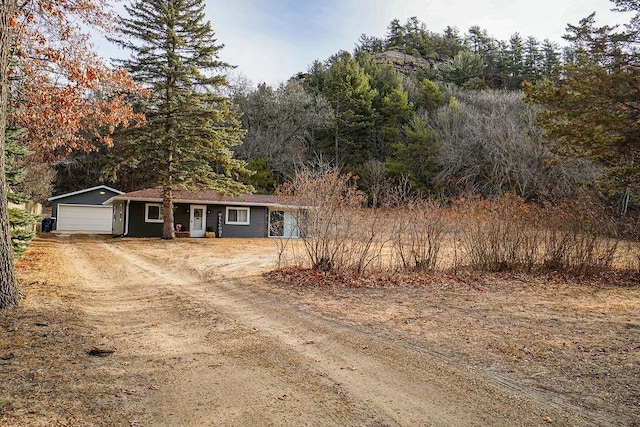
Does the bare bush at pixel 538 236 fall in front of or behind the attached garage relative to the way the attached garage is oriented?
in front

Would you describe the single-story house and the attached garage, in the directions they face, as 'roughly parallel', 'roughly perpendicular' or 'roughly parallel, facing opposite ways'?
roughly parallel

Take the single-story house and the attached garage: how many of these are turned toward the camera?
2

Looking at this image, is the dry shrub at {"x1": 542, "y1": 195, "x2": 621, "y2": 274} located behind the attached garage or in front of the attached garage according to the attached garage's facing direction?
in front

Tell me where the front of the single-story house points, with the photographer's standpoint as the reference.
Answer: facing the viewer

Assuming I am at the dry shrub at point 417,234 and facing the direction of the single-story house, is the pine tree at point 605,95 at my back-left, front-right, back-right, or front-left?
back-right

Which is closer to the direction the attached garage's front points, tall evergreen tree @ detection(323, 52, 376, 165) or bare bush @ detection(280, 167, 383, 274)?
the bare bush

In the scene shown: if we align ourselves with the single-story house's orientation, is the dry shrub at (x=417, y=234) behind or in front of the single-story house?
in front

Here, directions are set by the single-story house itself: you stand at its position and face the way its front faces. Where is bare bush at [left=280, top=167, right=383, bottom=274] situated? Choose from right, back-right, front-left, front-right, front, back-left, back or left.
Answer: front
